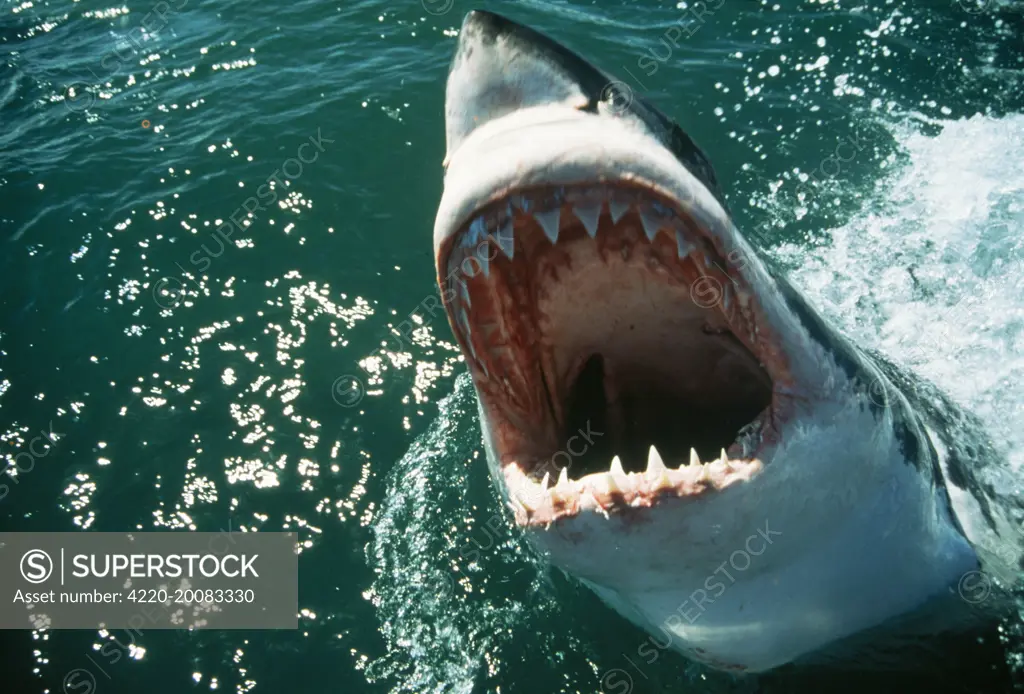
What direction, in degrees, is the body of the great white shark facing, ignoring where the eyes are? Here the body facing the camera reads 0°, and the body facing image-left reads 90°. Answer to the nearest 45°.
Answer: approximately 45°
